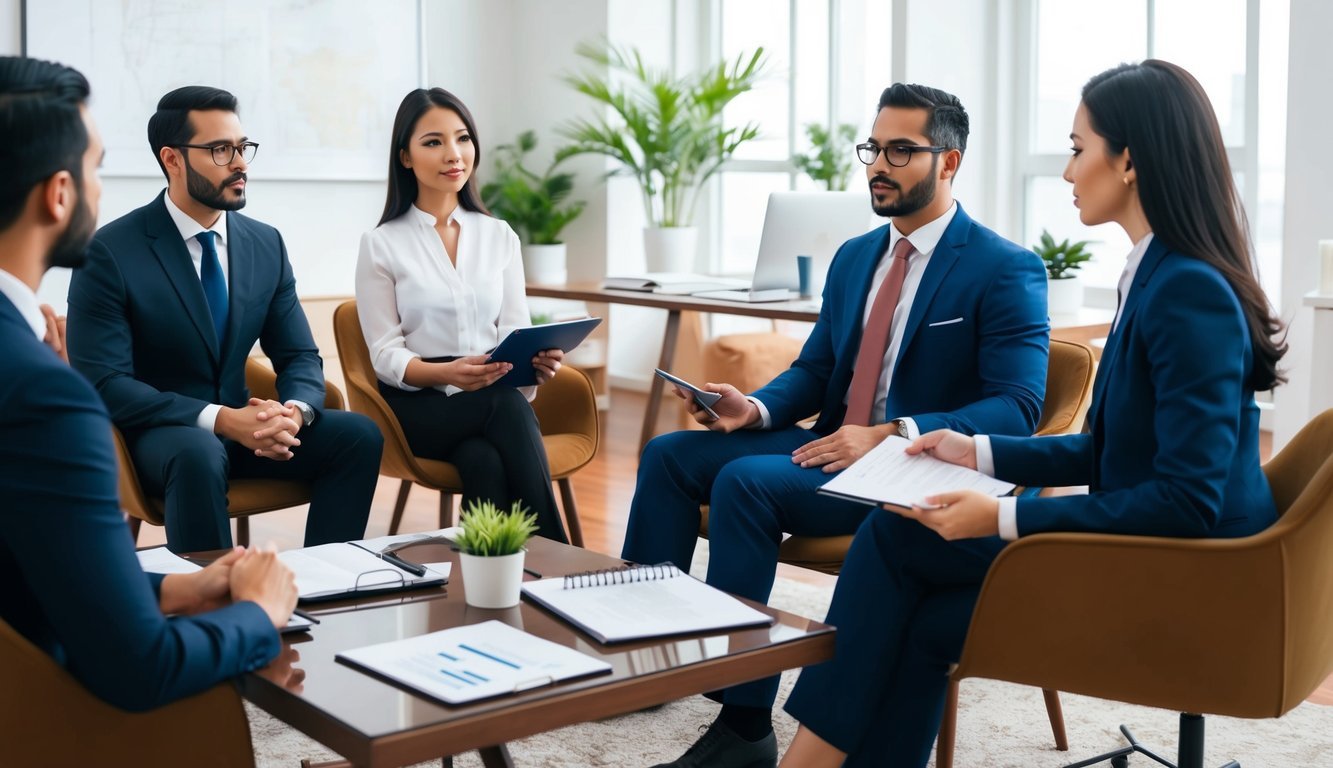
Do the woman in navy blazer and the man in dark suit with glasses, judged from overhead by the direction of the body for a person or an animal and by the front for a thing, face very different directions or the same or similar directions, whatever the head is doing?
very different directions

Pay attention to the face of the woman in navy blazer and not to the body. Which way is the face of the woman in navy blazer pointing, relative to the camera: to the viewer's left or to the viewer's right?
to the viewer's left

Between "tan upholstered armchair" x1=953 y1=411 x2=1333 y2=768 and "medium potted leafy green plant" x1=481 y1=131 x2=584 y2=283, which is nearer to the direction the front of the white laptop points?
the medium potted leafy green plant

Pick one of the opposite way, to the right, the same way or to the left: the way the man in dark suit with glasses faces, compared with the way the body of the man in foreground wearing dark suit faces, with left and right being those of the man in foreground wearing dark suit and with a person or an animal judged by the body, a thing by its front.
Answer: to the right

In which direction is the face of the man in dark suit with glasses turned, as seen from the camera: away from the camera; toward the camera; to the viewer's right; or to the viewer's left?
to the viewer's right

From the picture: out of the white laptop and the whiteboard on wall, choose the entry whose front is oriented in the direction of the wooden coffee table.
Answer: the whiteboard on wall

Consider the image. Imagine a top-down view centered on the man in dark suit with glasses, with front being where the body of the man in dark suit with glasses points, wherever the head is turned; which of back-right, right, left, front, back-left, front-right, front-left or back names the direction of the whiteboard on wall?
back-left

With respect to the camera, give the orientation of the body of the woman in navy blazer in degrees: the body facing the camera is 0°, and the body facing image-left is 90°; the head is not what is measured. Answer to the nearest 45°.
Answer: approximately 90°

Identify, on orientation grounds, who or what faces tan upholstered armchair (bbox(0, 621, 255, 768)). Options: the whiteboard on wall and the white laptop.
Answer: the whiteboard on wall

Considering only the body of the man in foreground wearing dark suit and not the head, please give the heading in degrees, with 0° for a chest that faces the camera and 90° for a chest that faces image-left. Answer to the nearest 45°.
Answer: approximately 225°

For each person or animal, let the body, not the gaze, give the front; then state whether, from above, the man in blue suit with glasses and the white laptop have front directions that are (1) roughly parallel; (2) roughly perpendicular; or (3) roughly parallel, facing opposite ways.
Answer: roughly perpendicular

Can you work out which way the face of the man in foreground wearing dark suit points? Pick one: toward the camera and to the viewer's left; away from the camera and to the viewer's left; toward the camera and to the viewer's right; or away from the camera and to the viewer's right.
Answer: away from the camera and to the viewer's right
